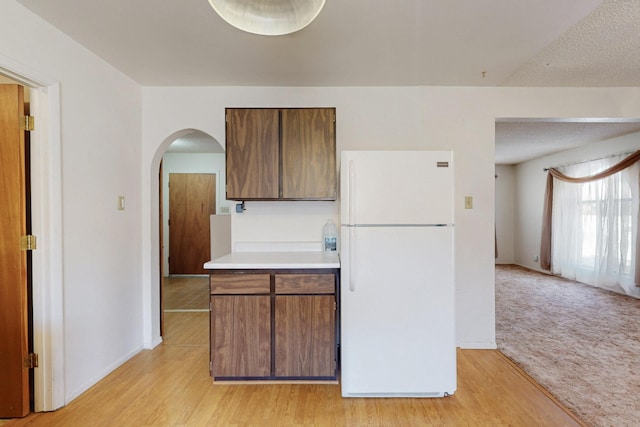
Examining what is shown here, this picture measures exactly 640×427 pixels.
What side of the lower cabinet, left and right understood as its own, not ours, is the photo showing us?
front

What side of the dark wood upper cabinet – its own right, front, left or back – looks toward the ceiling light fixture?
front

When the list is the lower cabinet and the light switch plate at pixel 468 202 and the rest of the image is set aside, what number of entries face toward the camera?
2

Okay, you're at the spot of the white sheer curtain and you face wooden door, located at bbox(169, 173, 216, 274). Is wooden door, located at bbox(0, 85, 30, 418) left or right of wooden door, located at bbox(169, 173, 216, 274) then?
left

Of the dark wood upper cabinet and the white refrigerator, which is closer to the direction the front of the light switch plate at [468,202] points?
the white refrigerator

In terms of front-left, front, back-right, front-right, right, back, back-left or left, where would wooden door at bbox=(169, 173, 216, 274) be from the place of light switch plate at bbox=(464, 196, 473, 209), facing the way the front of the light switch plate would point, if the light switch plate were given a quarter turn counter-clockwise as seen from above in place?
back

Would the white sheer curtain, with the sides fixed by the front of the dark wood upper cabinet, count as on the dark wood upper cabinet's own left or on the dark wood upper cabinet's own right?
on the dark wood upper cabinet's own left

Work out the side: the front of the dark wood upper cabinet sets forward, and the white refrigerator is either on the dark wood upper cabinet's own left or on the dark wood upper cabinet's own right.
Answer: on the dark wood upper cabinet's own left

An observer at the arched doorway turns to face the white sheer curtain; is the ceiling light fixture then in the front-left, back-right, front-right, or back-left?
front-right

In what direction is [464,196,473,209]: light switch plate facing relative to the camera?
toward the camera

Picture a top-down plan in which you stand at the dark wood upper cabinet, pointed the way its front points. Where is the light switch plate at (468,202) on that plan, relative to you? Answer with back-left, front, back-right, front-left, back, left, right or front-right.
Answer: left

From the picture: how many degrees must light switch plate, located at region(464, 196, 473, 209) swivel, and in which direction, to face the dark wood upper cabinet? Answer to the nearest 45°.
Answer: approximately 45° to its right
